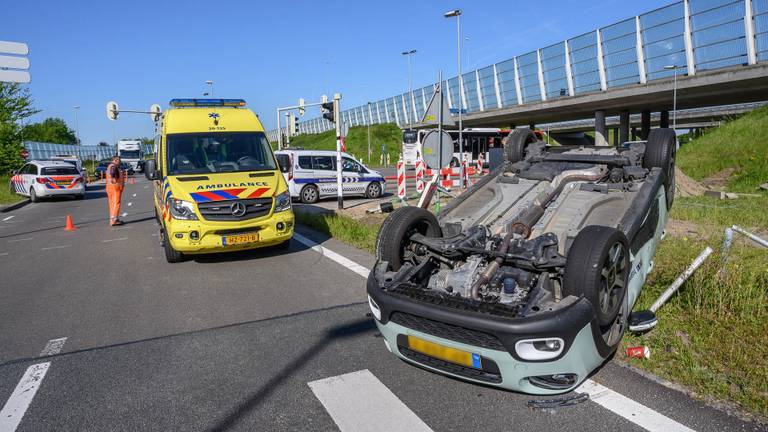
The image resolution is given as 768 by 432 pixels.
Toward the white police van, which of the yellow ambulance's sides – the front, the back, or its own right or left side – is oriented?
back

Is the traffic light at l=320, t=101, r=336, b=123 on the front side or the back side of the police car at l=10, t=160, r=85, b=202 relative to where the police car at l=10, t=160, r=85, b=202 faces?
on the back side

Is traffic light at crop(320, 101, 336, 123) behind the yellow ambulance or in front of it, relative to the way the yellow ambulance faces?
behind

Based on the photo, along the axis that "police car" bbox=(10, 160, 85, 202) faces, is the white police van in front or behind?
behind

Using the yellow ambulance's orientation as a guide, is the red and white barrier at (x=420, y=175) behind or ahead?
behind

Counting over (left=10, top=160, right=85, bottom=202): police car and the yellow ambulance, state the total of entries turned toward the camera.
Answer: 1

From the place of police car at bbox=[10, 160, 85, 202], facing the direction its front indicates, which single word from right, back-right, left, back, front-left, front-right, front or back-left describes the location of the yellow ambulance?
back-left

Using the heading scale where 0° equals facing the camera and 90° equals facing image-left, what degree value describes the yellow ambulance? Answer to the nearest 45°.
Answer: approximately 0°
